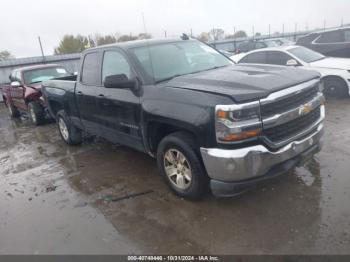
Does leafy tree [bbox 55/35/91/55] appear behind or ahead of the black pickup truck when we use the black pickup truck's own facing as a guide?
behind

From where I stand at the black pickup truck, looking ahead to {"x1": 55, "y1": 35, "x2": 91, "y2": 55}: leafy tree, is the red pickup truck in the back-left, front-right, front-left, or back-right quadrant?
front-left

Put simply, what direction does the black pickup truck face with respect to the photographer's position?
facing the viewer and to the right of the viewer

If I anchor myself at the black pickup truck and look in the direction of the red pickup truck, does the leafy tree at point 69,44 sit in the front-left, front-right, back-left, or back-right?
front-right

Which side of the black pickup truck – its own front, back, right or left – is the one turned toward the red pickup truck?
back
